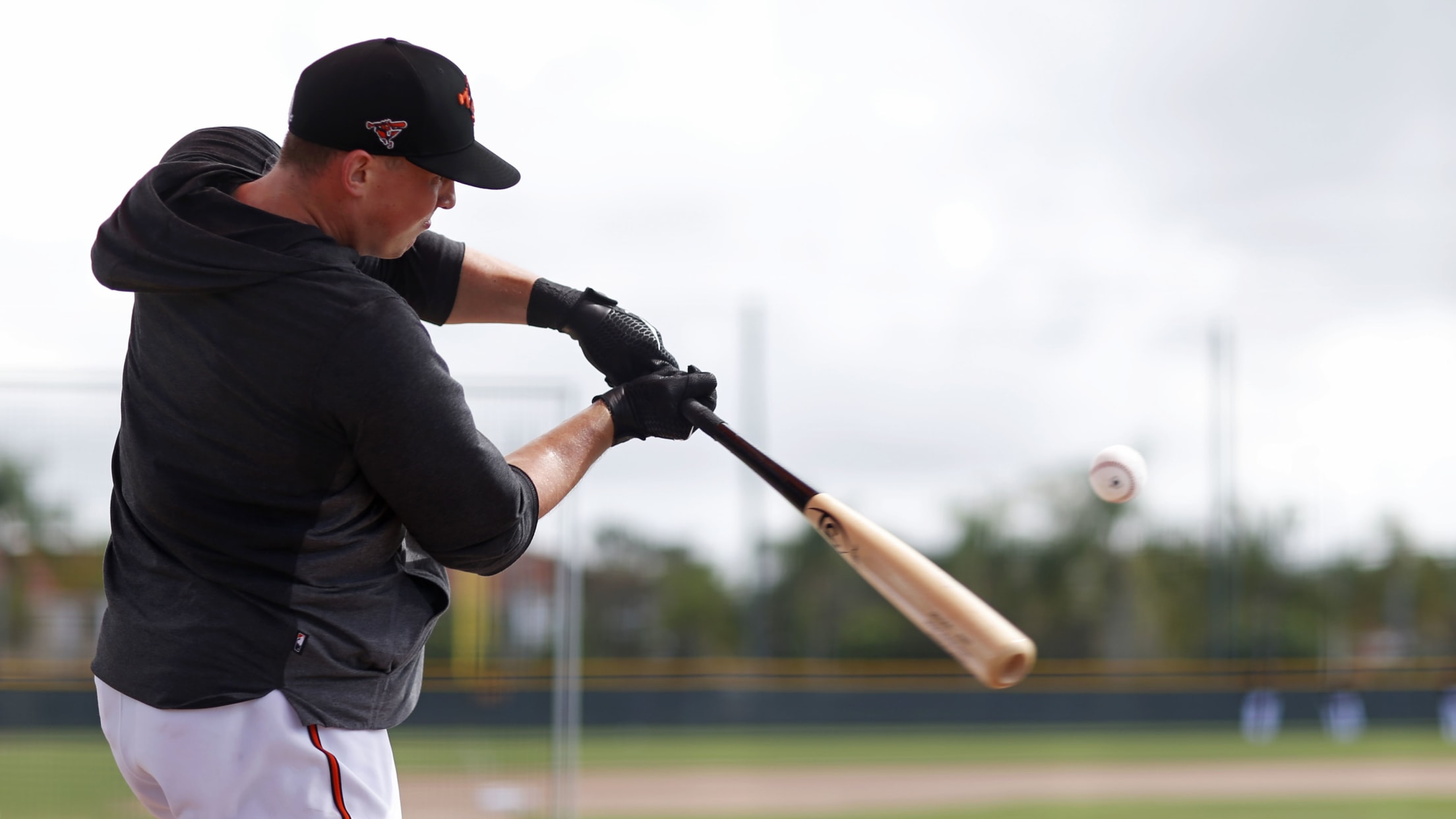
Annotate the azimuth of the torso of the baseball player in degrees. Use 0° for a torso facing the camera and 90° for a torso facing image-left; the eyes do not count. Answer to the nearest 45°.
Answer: approximately 225°

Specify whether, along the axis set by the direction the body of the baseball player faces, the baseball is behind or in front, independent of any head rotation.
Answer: in front
